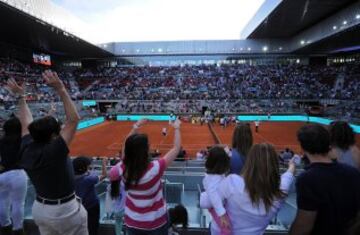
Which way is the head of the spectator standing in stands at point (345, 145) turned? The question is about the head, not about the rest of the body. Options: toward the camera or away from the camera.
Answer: away from the camera

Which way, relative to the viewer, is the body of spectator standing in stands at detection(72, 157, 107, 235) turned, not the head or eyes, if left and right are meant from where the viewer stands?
facing away from the viewer and to the right of the viewer

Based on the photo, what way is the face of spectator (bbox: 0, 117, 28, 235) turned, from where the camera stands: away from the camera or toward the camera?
away from the camera

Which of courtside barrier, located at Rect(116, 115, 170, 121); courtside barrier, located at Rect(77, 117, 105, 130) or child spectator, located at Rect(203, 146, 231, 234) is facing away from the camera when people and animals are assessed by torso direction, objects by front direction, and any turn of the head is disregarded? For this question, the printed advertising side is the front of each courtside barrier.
the child spectator

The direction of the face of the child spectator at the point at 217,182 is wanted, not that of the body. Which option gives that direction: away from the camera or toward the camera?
away from the camera

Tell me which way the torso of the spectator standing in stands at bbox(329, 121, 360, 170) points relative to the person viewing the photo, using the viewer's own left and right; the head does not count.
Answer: facing away from the viewer

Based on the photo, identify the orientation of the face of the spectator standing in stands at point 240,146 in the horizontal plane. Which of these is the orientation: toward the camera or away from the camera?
away from the camera

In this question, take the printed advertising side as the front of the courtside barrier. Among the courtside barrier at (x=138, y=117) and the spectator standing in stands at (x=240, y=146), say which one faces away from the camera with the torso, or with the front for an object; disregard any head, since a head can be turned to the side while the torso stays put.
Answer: the spectator standing in stands

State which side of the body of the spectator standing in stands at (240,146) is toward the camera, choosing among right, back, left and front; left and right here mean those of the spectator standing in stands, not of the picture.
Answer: back

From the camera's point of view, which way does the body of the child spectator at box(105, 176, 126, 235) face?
away from the camera
